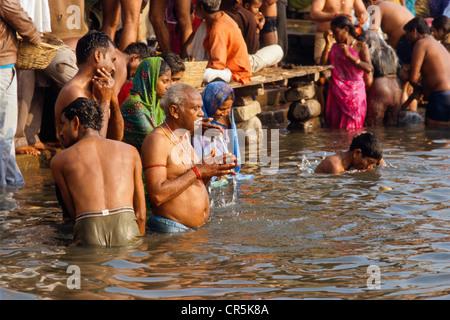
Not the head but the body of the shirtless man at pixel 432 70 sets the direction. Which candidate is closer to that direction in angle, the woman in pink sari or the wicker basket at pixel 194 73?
the woman in pink sari

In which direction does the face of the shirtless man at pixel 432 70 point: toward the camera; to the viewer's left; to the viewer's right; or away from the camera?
to the viewer's left

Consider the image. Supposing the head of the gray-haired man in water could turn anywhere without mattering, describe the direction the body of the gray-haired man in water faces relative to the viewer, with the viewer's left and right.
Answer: facing to the right of the viewer

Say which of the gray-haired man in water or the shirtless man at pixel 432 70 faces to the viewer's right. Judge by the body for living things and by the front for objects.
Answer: the gray-haired man in water

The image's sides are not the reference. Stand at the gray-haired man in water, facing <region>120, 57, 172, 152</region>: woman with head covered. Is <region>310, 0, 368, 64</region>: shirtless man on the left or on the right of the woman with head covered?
right

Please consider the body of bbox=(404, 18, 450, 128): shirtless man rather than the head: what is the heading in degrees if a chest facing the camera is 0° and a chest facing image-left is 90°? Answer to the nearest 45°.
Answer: approximately 135°

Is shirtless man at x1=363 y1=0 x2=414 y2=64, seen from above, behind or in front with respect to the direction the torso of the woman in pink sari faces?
behind

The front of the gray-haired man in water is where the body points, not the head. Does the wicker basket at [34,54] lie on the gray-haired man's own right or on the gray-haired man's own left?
on the gray-haired man's own left

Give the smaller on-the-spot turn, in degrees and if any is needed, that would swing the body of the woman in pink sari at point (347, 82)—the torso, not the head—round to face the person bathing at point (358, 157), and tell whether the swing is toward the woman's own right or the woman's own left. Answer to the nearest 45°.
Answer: approximately 45° to the woman's own left

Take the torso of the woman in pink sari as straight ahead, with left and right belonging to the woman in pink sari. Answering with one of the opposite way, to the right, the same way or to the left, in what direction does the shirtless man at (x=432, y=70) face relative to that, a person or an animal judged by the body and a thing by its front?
to the right

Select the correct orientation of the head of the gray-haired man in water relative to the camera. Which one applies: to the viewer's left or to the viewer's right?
to the viewer's right

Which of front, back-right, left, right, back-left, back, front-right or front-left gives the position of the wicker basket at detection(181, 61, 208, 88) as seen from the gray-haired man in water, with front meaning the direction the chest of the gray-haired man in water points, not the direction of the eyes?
left
